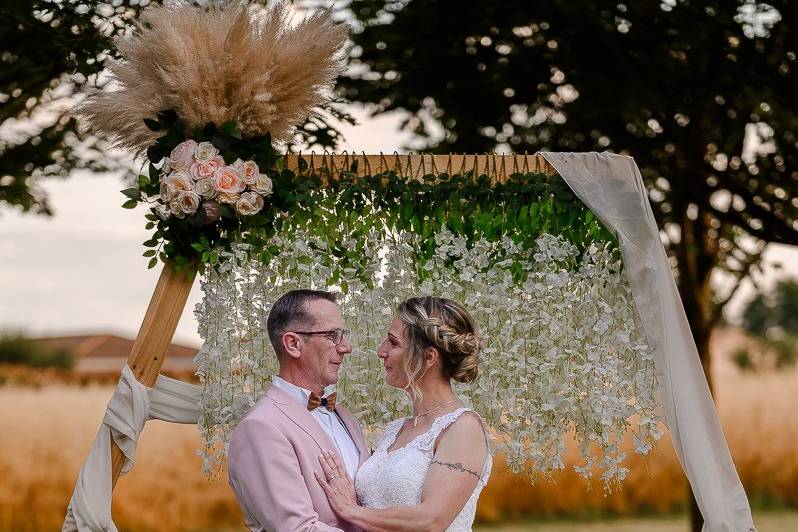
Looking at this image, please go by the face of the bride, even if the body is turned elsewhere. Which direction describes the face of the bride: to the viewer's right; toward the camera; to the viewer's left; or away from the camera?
to the viewer's left

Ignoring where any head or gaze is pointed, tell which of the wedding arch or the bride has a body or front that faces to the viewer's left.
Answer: the bride

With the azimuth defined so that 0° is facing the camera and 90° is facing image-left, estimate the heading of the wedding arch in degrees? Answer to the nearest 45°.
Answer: approximately 0°

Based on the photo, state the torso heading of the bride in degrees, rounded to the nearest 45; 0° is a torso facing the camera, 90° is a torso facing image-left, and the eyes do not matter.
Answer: approximately 90°

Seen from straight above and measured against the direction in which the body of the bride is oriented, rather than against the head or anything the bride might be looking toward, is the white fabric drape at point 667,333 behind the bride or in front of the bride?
behind

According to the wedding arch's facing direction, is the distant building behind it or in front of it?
behind

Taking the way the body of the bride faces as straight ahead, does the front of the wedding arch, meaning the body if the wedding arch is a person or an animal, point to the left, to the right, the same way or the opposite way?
to the left

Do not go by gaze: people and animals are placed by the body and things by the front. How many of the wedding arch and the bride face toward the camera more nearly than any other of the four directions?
1
